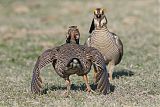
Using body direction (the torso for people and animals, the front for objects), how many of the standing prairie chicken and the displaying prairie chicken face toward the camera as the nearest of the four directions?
1

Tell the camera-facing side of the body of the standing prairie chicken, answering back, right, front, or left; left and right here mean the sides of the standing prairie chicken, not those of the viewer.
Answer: front

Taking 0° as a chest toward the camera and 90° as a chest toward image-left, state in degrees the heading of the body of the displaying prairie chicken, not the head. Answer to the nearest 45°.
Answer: approximately 180°

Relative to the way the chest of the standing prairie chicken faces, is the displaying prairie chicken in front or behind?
in front

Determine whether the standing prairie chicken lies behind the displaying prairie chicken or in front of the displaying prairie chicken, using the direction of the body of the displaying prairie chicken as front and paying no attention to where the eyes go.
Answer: in front

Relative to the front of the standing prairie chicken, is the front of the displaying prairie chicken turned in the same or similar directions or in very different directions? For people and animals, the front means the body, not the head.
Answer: very different directions

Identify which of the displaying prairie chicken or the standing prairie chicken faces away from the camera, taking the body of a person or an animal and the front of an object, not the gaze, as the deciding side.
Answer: the displaying prairie chicken
